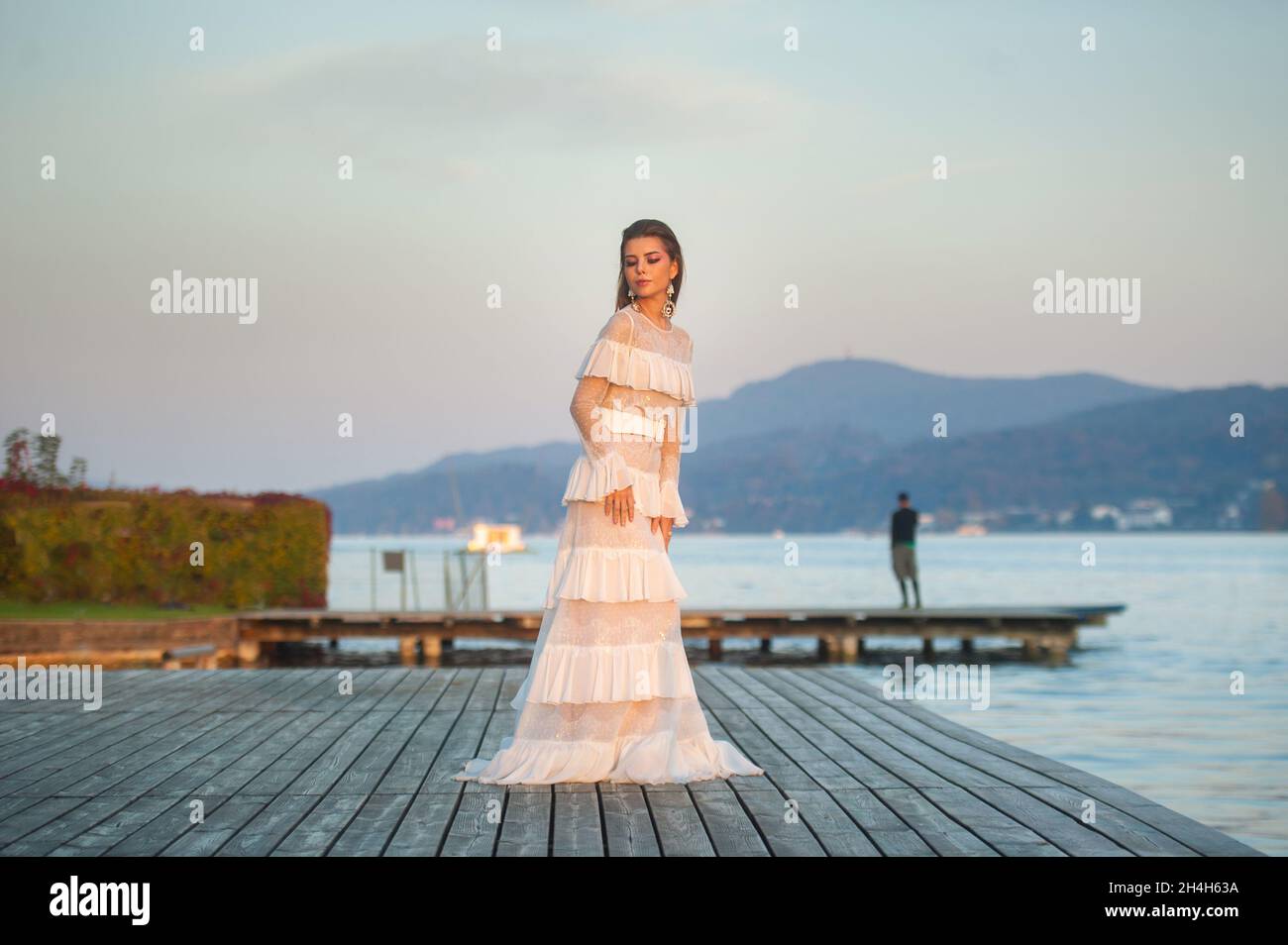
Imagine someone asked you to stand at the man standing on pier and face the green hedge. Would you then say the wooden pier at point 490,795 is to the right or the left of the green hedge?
left

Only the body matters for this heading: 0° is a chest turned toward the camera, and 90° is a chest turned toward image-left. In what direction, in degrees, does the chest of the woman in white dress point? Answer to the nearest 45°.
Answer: approximately 315°

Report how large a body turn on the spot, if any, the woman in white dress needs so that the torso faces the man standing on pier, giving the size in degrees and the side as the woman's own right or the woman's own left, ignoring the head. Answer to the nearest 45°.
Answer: approximately 135° to the woman's own left

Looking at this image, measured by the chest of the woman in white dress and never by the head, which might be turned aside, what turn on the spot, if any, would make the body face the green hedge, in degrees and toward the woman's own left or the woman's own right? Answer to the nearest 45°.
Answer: approximately 180°

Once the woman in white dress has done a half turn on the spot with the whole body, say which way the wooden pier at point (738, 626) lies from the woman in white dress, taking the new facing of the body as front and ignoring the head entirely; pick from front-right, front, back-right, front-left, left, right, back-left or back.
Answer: front-right
